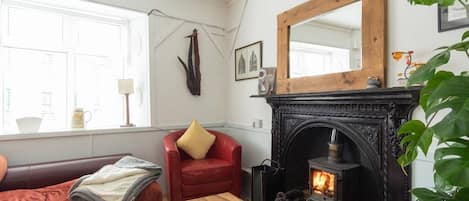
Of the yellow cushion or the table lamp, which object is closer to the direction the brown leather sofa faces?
the yellow cushion

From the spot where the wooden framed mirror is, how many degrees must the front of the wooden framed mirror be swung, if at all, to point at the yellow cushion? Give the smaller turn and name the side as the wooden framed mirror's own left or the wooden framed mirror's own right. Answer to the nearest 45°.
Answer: approximately 45° to the wooden framed mirror's own right

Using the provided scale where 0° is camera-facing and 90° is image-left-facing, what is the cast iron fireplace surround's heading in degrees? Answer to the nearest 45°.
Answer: approximately 45°

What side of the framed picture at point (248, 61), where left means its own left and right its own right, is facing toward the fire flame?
left

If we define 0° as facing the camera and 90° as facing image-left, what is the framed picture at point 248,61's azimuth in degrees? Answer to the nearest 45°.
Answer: approximately 45°

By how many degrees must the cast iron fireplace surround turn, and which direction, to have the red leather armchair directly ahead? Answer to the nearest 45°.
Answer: approximately 45° to its right

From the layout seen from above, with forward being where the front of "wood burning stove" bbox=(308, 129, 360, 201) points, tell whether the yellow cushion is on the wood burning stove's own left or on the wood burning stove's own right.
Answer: on the wood burning stove's own right
